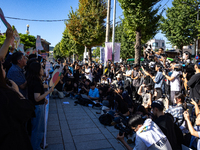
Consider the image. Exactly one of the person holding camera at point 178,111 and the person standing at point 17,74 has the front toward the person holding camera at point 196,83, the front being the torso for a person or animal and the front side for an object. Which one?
the person standing

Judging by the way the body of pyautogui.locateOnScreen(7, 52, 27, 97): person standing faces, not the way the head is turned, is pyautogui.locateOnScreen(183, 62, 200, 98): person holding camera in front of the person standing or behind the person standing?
in front

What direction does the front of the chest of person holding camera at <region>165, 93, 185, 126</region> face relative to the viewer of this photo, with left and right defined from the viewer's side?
facing to the left of the viewer

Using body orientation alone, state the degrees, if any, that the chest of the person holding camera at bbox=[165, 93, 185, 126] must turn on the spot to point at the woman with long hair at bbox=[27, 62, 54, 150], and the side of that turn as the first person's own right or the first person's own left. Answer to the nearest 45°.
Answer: approximately 45° to the first person's own left

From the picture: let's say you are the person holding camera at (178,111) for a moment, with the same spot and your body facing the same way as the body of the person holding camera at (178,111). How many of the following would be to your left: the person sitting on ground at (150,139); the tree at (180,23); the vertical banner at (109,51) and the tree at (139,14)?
1

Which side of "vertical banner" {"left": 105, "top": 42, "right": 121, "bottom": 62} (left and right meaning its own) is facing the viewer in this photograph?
front

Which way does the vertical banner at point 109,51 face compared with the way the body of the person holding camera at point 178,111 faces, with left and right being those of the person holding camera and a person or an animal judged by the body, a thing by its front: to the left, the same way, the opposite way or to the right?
to the left

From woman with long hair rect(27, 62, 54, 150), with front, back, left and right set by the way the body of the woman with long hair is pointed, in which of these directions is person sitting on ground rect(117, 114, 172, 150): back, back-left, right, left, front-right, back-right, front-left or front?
front-right

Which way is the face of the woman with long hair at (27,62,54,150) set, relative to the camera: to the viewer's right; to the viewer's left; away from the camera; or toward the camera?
to the viewer's right

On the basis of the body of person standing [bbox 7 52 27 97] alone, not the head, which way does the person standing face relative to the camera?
to the viewer's right

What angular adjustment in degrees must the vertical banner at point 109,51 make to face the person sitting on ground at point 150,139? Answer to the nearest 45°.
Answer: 0° — it already faces them

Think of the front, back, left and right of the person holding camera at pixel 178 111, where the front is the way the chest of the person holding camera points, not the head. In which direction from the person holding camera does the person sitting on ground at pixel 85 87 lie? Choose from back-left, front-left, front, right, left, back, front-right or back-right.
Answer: front-right

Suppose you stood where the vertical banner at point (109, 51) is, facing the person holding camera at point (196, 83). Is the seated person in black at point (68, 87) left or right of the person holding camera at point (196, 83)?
right
